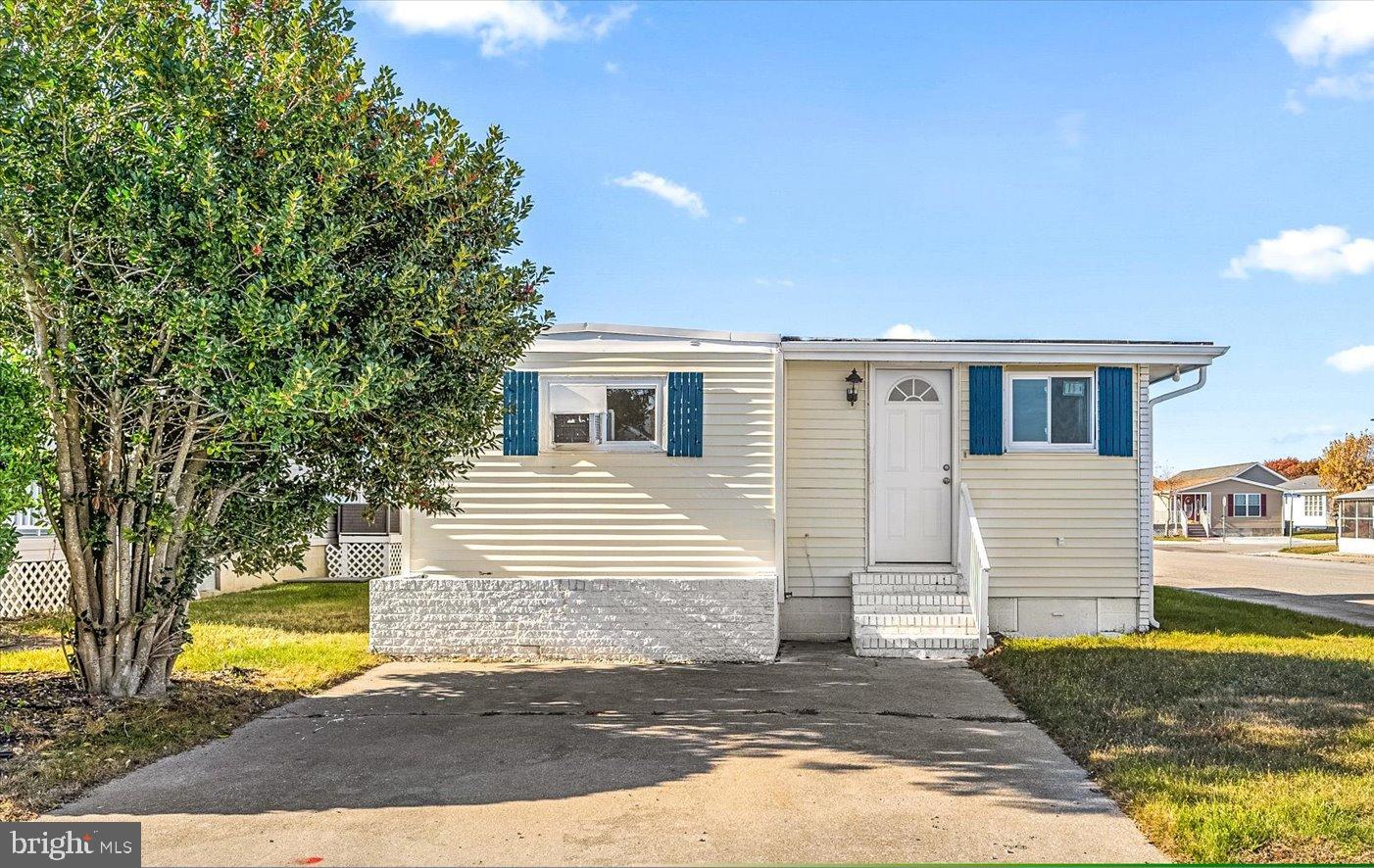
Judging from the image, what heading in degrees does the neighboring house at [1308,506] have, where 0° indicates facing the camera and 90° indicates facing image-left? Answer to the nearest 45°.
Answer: approximately 0°

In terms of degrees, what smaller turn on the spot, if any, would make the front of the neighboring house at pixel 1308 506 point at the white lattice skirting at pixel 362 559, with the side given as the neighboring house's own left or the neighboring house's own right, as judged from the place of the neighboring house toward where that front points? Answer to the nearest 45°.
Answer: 0° — it already faces it

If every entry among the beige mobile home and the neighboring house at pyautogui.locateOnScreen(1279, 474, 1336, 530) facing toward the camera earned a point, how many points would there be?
2

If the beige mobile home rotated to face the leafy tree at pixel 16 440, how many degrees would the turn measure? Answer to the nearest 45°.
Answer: approximately 45° to its right
